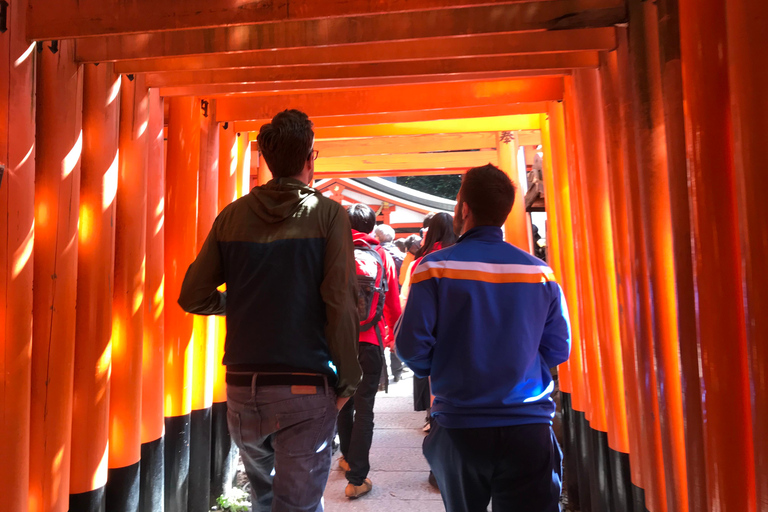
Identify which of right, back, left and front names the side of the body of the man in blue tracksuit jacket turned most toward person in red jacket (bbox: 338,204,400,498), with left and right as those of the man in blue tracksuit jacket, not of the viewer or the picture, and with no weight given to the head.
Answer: front

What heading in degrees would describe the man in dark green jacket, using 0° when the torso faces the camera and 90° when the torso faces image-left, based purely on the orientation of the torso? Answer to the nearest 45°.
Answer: approximately 180°

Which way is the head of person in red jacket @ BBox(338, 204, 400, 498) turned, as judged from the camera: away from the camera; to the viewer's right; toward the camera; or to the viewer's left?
away from the camera

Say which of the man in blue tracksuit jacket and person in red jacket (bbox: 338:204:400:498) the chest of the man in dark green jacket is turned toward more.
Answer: the person in red jacket

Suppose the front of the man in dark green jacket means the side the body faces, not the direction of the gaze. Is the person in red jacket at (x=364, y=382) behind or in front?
in front

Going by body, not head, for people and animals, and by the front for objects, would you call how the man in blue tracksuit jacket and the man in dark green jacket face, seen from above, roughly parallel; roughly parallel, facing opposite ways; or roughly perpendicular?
roughly parallel

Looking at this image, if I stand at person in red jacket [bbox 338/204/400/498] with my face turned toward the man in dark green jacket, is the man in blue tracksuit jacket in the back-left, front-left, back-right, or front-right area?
front-left

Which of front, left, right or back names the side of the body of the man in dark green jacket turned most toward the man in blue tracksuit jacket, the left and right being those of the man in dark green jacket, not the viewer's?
right

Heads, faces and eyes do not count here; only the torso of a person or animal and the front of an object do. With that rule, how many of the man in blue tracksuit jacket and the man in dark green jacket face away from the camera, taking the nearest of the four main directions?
2

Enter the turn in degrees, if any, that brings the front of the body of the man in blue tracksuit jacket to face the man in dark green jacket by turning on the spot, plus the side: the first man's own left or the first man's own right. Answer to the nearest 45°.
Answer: approximately 90° to the first man's own left

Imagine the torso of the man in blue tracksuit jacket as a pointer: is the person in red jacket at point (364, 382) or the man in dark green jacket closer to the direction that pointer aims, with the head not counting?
the person in red jacket

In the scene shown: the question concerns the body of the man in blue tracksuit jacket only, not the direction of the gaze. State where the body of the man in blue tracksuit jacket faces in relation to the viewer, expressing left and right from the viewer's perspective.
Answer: facing away from the viewer
